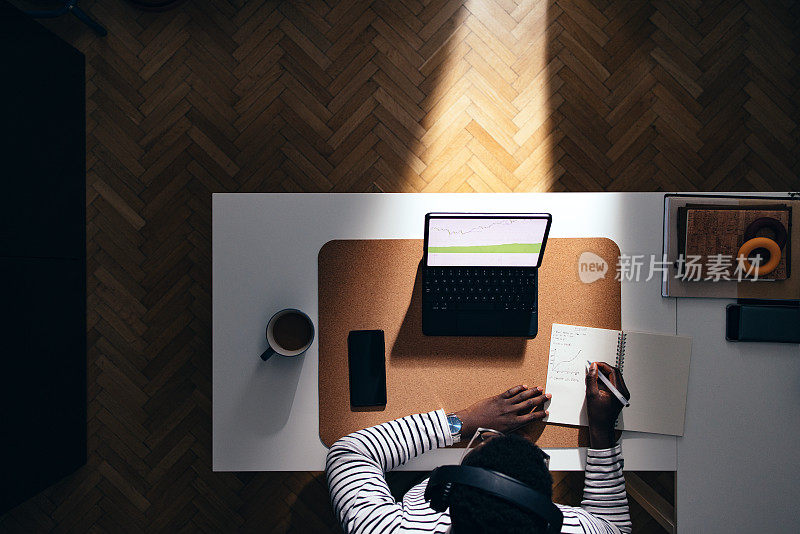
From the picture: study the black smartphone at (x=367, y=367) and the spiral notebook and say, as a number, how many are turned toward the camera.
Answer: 2

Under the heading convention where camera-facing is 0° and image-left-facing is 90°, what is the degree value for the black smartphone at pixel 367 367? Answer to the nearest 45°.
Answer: approximately 0°

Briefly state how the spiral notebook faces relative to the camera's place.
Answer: facing the viewer

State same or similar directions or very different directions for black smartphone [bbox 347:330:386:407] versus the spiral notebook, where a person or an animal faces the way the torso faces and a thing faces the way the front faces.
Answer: same or similar directions
